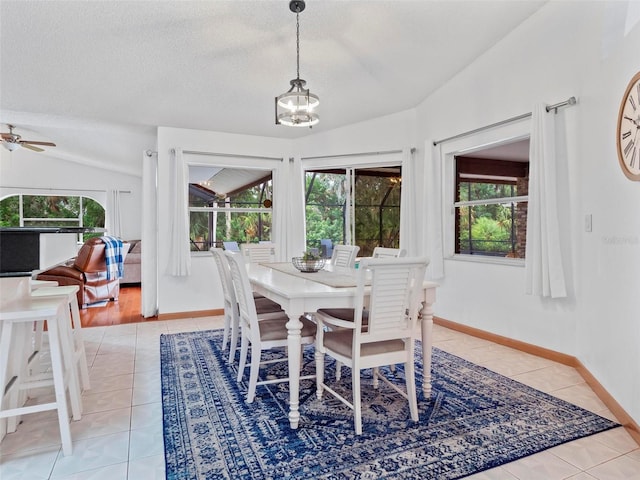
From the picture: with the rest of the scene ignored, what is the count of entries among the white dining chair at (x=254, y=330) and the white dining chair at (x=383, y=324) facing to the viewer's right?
1

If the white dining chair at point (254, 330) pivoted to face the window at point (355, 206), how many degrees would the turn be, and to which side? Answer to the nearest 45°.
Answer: approximately 45° to its left

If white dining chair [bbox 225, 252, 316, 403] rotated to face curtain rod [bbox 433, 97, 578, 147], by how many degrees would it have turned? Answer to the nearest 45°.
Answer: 0° — it already faces it

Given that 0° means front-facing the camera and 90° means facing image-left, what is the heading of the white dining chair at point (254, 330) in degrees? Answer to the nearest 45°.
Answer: approximately 270°

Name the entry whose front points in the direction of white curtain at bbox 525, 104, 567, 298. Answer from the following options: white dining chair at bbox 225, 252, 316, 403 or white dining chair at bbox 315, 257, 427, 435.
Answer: white dining chair at bbox 225, 252, 316, 403

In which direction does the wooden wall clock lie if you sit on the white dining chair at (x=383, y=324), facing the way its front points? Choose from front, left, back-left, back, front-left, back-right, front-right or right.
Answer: back-right

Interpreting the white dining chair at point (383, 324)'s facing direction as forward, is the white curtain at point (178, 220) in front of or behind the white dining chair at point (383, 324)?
in front

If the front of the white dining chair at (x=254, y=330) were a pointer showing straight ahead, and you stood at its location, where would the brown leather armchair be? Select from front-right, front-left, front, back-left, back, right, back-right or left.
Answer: back-left

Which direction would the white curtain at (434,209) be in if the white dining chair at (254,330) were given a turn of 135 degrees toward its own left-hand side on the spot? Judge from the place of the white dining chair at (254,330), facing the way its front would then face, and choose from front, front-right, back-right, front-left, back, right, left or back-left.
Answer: right

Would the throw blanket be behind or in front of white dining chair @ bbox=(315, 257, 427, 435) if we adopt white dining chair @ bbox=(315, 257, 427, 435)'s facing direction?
in front

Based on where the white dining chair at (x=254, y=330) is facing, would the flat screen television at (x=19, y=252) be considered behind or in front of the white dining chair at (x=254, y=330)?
behind

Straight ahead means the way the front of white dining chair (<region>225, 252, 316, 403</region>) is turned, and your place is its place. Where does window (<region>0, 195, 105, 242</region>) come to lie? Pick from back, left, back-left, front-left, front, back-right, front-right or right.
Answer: back-left
